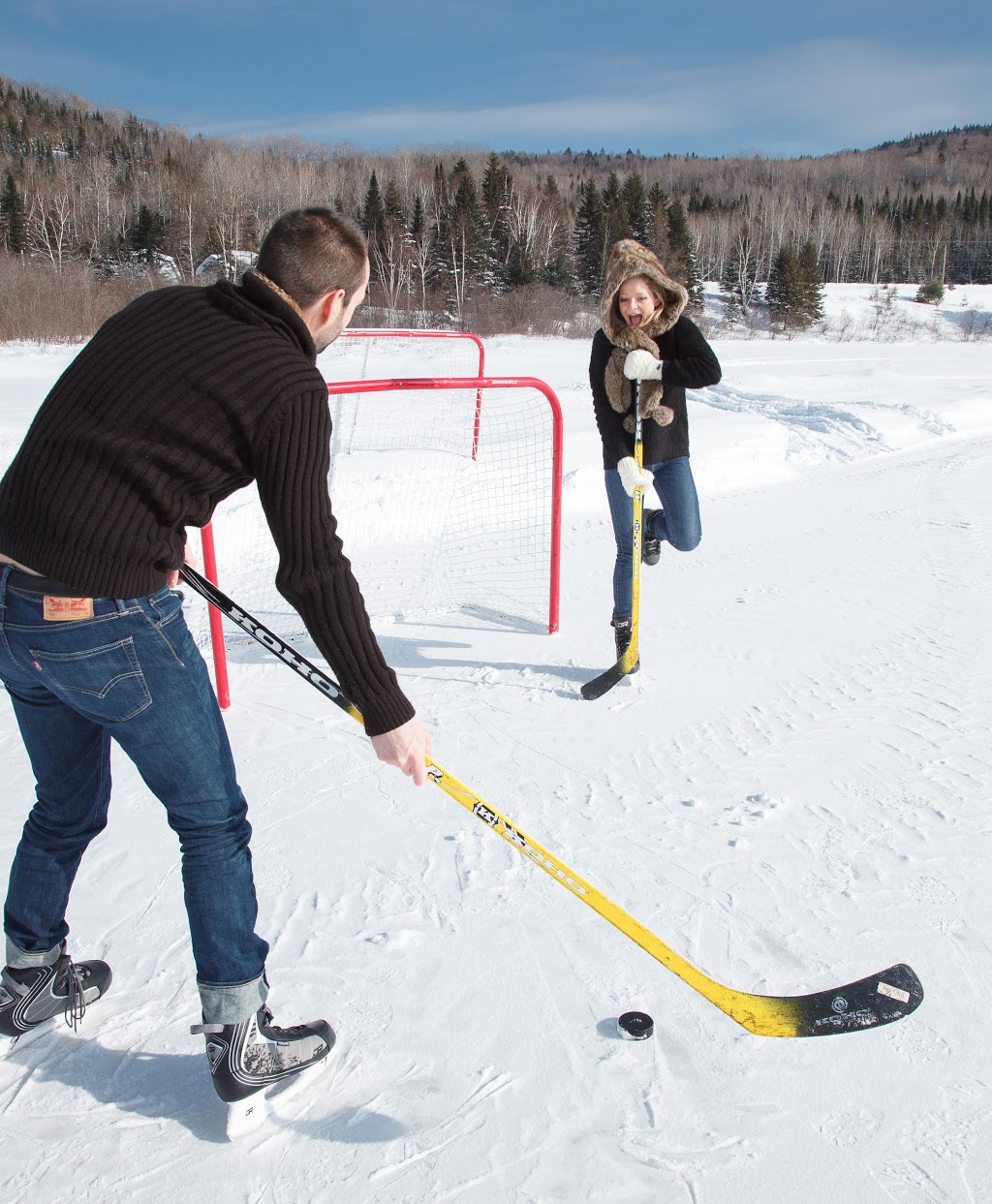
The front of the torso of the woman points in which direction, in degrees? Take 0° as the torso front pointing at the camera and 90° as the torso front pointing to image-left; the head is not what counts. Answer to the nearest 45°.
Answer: approximately 0°

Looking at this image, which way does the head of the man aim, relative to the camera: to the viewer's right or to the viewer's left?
to the viewer's right

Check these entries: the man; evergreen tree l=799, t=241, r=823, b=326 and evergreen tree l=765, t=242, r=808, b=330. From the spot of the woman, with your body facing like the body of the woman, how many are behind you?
2

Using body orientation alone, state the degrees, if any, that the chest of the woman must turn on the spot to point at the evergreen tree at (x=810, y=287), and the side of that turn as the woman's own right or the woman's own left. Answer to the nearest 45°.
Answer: approximately 180°

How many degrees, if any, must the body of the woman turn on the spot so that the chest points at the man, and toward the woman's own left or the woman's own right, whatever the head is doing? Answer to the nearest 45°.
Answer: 0° — they already face them

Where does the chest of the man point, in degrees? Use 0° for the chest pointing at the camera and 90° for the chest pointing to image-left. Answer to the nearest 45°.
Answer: approximately 225°

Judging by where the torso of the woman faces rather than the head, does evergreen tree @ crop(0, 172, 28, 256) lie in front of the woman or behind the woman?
behind

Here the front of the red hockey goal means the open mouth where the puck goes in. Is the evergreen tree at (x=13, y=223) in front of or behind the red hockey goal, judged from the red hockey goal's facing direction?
behind

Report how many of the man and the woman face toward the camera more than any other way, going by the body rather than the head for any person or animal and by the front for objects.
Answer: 1

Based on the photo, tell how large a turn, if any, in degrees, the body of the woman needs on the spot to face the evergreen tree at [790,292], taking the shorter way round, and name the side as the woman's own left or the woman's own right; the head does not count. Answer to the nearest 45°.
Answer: approximately 180°

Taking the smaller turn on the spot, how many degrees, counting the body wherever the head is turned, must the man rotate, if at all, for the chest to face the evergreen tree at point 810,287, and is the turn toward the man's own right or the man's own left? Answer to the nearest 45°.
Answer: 0° — they already face it

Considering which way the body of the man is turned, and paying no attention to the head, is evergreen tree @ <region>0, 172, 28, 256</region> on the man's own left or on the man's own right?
on the man's own left
